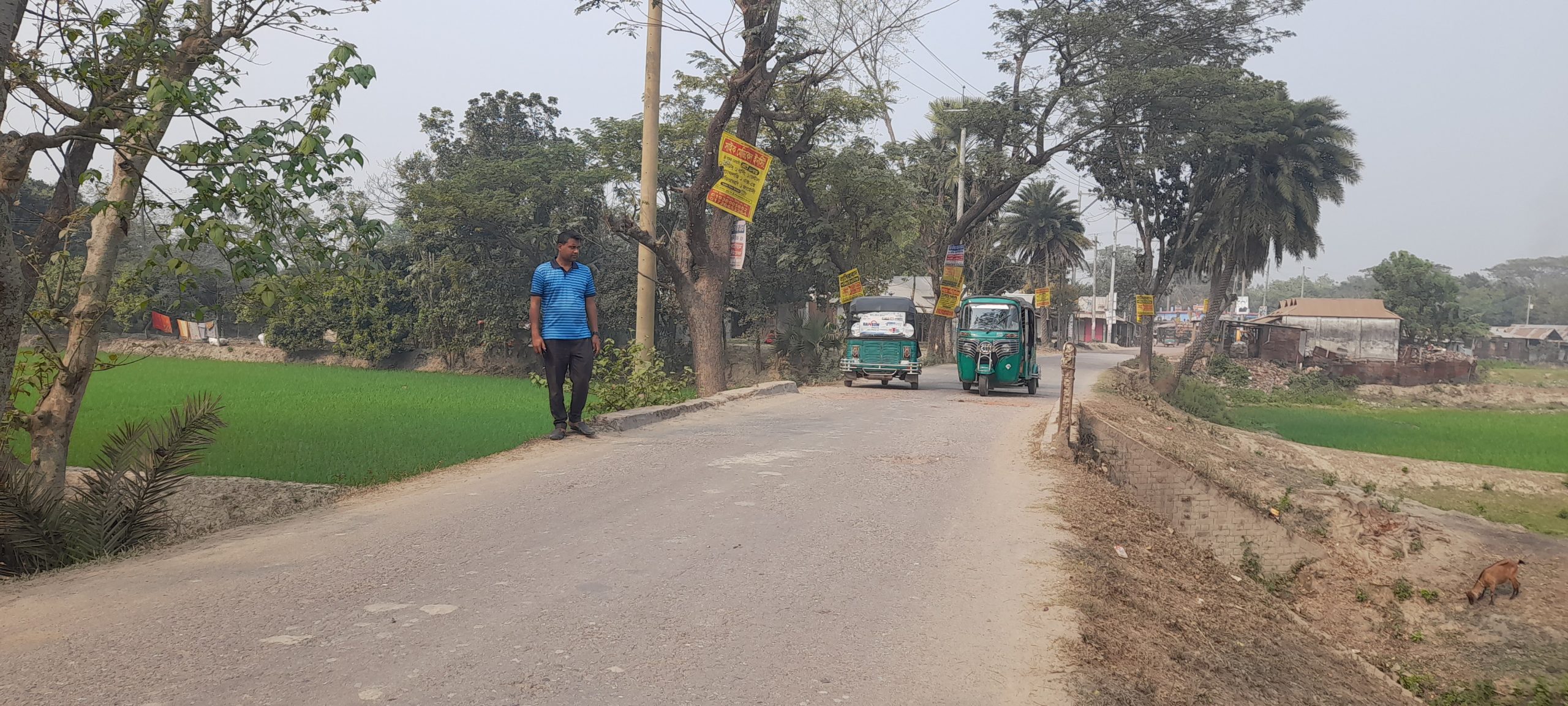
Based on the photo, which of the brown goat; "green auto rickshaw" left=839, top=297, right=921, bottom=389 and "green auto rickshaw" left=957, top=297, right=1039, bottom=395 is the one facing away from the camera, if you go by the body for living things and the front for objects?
"green auto rickshaw" left=839, top=297, right=921, bottom=389

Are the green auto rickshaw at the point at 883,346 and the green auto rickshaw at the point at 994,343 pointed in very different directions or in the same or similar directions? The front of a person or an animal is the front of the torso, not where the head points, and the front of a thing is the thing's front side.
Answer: very different directions

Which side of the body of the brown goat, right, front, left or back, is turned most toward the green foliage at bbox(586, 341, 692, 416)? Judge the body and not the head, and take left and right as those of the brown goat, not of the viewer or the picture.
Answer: front

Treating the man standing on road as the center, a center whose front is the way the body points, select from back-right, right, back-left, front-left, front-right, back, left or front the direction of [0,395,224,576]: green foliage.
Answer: front-right

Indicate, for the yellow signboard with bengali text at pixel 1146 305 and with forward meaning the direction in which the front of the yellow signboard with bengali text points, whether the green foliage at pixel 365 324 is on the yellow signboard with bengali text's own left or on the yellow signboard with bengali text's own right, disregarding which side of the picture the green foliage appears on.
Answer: on the yellow signboard with bengali text's own right

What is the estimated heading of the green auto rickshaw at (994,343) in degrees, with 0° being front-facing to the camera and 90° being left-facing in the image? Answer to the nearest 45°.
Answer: approximately 0°

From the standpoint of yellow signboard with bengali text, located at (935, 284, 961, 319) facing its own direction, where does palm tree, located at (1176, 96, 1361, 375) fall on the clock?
The palm tree is roughly at 8 o'clock from the yellow signboard with bengali text.

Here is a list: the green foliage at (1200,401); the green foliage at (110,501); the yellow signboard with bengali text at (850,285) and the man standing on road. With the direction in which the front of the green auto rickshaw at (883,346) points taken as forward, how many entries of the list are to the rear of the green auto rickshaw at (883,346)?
2

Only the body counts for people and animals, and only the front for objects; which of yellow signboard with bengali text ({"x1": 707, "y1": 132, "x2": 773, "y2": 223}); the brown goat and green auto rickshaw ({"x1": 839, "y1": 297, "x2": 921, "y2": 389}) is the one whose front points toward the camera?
the yellow signboard with bengali text

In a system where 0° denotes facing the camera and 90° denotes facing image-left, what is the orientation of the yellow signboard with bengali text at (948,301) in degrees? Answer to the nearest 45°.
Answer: approximately 0°
